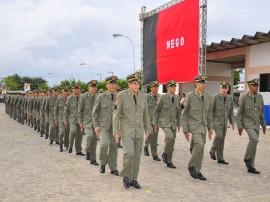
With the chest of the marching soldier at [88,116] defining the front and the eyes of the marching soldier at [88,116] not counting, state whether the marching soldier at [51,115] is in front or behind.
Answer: behind

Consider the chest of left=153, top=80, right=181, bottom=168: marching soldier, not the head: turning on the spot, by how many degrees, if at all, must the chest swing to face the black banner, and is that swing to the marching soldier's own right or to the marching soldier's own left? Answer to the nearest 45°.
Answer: approximately 135° to the marching soldier's own left

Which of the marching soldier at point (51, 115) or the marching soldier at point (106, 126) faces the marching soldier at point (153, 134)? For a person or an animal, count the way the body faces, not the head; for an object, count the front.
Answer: the marching soldier at point (51, 115)

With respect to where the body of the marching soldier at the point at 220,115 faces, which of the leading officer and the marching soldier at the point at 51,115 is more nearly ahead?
the leading officer

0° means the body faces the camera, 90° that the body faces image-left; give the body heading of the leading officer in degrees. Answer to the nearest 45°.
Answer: approximately 315°
